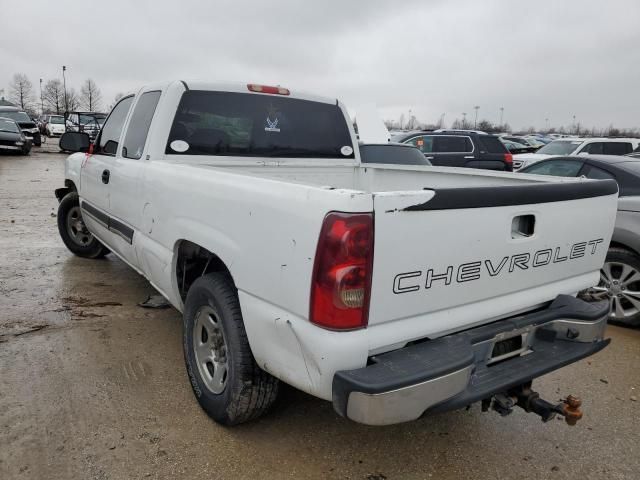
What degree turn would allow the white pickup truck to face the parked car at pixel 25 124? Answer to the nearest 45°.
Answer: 0° — it already faces it

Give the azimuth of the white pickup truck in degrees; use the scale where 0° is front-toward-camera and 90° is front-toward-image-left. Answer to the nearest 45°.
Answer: approximately 135°

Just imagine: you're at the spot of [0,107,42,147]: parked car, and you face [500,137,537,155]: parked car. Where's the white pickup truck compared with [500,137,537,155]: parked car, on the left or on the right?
right

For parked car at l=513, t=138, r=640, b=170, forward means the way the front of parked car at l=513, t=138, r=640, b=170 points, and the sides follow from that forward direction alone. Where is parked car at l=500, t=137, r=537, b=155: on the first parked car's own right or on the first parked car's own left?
on the first parked car's own right

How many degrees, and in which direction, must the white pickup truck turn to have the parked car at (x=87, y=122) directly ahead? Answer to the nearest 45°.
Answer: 0° — it already faces it
